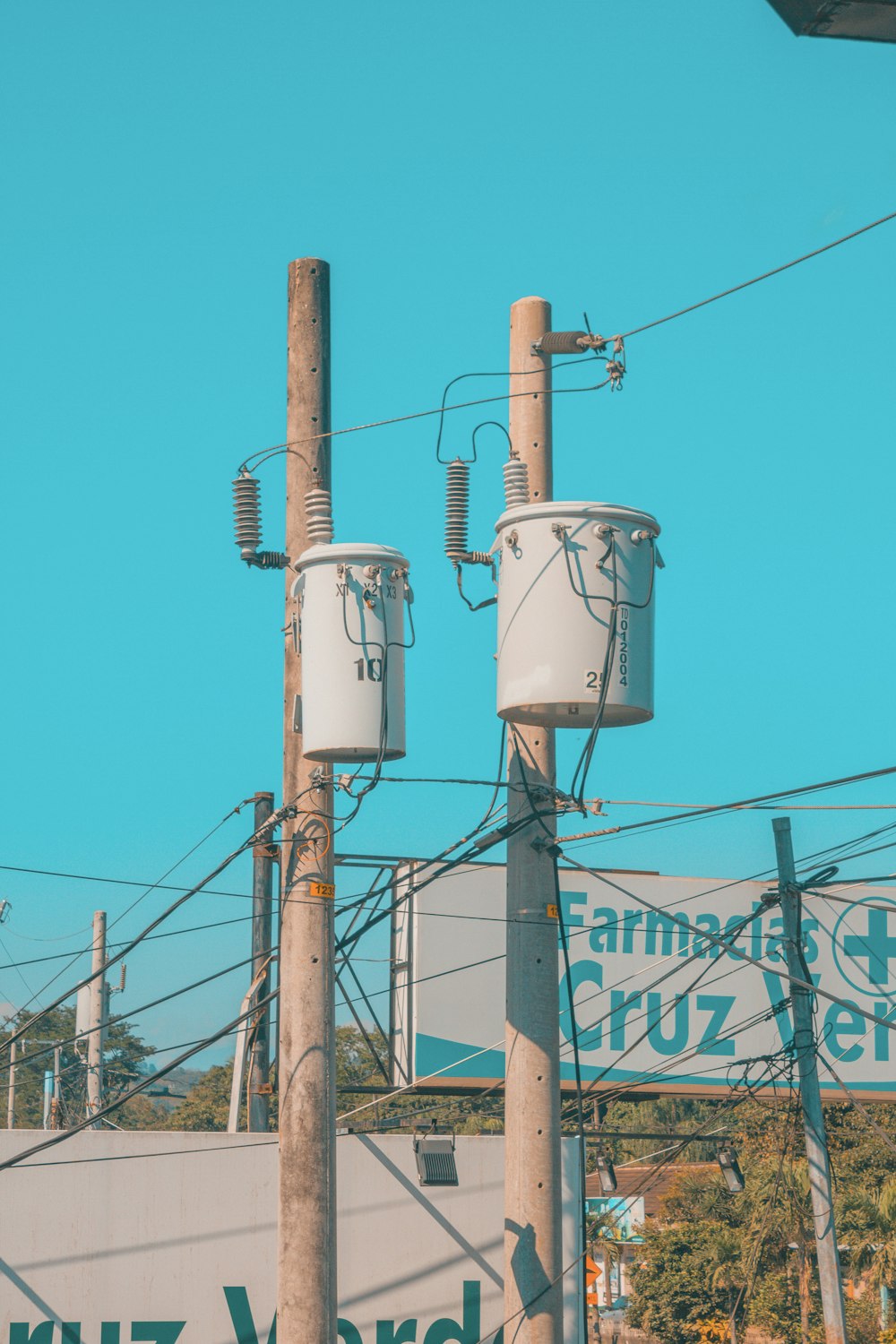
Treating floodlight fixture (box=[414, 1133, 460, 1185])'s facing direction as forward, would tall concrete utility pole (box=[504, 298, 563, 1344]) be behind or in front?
behind

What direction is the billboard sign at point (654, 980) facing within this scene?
toward the camera

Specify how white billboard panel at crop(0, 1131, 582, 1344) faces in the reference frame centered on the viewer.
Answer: facing the viewer

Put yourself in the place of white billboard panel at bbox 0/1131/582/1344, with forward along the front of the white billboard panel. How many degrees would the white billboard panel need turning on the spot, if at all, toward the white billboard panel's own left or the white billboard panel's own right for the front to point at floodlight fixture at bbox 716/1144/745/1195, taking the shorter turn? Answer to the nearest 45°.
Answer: approximately 135° to the white billboard panel's own left

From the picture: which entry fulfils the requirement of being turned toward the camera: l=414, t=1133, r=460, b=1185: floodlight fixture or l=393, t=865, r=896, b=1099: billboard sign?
the billboard sign

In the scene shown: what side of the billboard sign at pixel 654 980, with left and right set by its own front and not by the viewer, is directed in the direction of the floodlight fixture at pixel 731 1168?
front

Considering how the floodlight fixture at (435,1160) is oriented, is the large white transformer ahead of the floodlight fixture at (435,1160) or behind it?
behind

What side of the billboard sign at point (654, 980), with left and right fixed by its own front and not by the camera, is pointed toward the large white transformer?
front

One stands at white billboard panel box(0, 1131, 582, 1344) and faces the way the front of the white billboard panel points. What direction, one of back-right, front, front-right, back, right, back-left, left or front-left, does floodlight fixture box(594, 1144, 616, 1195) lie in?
back-left

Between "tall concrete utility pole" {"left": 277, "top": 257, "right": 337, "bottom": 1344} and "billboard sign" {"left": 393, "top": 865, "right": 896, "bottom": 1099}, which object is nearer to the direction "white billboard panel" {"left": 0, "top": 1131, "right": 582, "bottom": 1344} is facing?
the tall concrete utility pole

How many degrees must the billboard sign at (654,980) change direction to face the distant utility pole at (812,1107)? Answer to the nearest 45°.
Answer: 0° — it already faces it

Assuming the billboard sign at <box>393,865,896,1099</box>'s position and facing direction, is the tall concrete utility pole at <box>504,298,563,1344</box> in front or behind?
in front

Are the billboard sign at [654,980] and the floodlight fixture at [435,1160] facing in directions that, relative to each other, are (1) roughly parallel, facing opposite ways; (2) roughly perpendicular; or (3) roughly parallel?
roughly parallel, facing opposite ways

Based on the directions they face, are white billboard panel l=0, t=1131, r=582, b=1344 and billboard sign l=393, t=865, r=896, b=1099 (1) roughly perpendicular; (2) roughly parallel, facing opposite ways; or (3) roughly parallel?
roughly parallel

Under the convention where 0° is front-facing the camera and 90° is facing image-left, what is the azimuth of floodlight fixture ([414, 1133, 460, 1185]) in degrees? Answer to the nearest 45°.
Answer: approximately 180°
